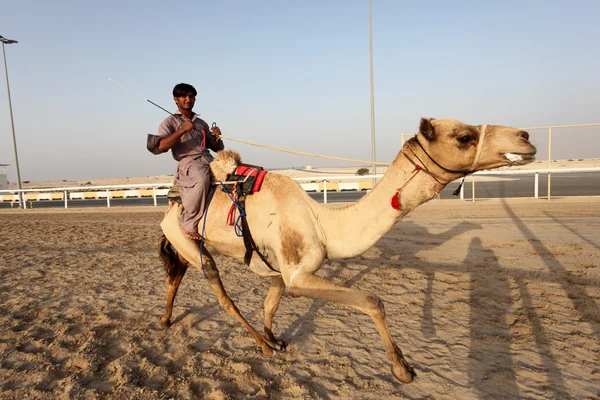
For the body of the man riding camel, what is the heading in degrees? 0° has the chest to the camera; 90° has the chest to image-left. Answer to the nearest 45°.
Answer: approximately 315°
